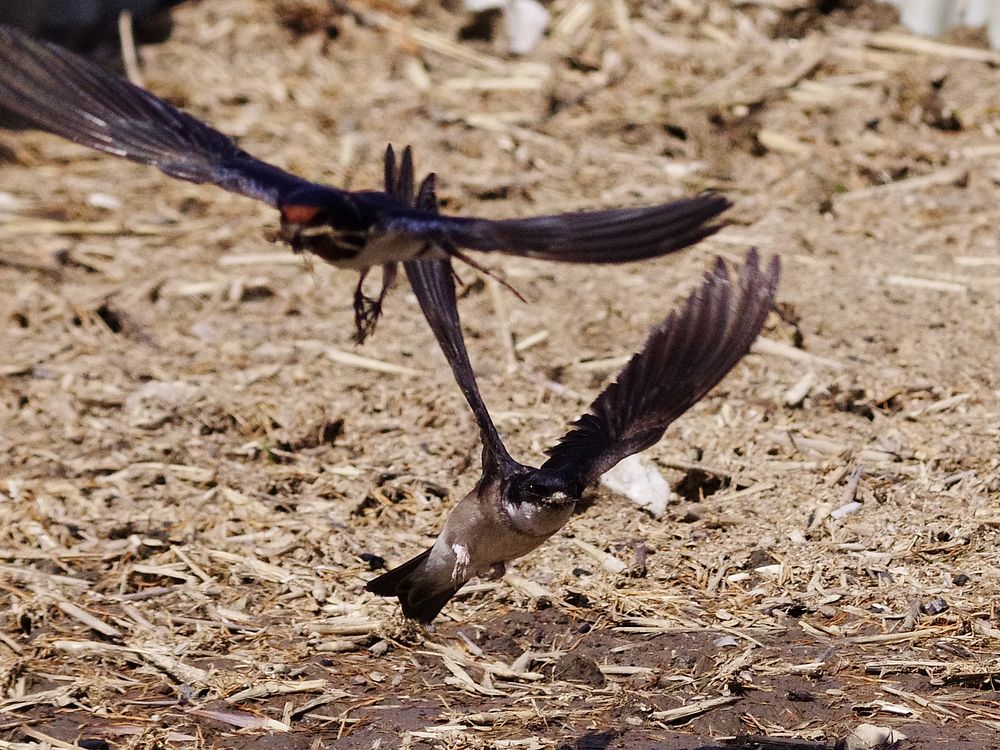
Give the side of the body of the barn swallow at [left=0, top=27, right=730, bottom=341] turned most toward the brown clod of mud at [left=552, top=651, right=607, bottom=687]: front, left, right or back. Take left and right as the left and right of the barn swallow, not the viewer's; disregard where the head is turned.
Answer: back

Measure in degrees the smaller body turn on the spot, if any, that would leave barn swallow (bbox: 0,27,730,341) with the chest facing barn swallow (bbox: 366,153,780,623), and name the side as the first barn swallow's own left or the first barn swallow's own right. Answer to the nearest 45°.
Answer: approximately 180°

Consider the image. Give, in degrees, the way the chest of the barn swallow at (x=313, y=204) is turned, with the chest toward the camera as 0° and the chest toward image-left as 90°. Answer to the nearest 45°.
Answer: approximately 45°
